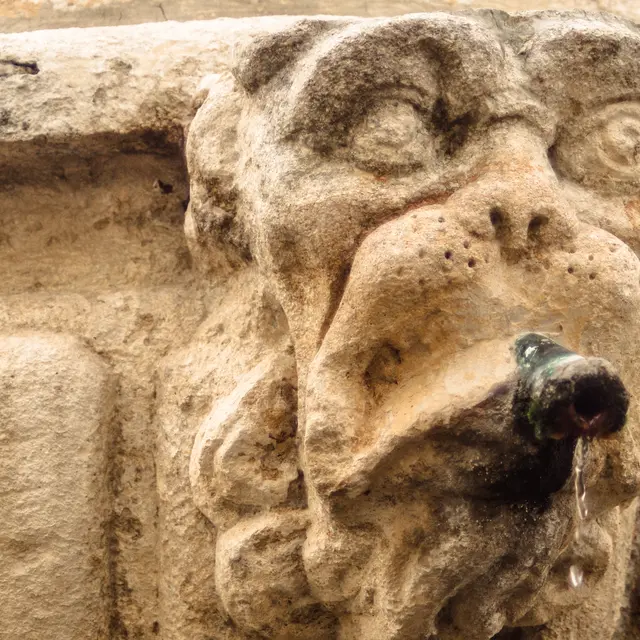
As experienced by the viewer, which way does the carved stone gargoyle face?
facing the viewer and to the right of the viewer
